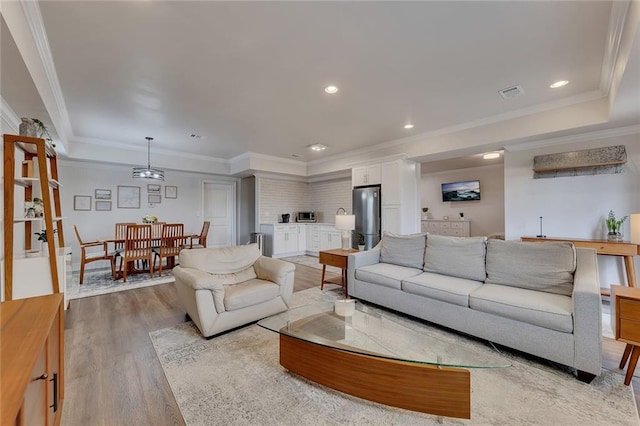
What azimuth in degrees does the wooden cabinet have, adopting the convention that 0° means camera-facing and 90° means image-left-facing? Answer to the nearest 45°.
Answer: approximately 270°

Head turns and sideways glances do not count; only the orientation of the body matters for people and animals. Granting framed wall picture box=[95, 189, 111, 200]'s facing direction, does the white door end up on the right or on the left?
on its left

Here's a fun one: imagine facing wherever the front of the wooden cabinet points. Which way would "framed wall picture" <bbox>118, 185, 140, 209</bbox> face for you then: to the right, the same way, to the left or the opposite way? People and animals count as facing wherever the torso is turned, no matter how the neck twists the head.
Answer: to the right

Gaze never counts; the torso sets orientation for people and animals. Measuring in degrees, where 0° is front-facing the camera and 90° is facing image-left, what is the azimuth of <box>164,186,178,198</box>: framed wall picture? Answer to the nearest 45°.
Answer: approximately 0°

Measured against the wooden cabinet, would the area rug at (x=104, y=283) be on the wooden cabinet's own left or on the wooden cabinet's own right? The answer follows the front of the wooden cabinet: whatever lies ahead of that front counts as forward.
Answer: on the wooden cabinet's own left

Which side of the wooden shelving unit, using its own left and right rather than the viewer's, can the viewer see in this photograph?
right

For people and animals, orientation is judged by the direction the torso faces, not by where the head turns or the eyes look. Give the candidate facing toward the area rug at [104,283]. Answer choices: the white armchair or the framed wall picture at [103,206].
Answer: the framed wall picture

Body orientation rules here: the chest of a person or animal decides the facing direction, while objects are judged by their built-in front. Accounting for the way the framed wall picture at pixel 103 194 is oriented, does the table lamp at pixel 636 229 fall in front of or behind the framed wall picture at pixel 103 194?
in front

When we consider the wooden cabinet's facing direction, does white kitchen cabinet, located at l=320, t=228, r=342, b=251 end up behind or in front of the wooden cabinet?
in front

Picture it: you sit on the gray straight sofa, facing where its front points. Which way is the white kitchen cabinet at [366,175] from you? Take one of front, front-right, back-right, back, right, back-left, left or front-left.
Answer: right

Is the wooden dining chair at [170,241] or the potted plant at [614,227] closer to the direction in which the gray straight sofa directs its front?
the wooden dining chair
